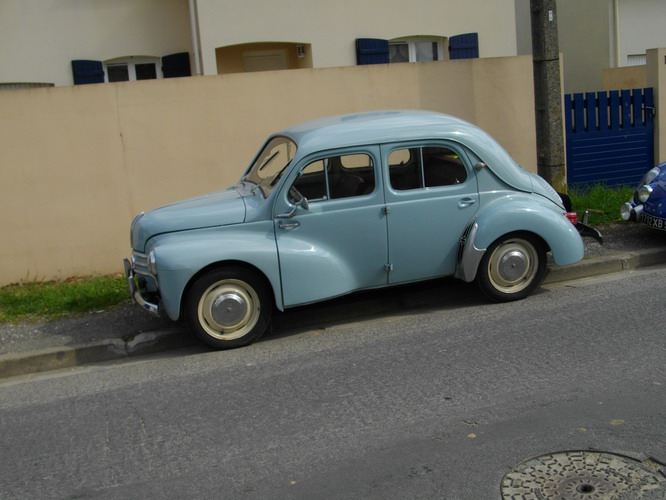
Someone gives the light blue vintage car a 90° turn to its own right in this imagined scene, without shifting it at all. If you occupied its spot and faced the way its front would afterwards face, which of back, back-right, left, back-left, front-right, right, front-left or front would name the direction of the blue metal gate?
right

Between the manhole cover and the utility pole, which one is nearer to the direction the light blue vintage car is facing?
the manhole cover

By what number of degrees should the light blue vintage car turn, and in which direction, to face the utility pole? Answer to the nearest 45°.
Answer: approximately 180°

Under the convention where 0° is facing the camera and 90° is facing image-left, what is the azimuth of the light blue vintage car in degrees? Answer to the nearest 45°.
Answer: approximately 45°

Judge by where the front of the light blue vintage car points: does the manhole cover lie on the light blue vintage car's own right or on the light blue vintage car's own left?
on the light blue vintage car's own left
